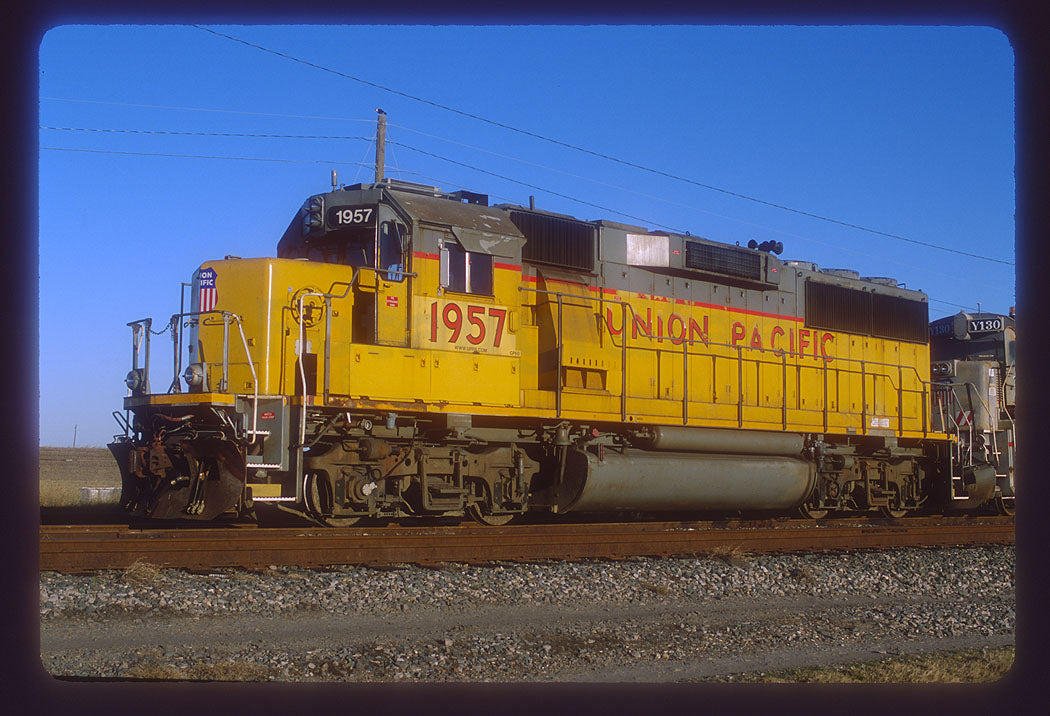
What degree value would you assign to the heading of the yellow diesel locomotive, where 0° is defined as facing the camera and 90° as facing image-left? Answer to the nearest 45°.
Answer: approximately 45°
